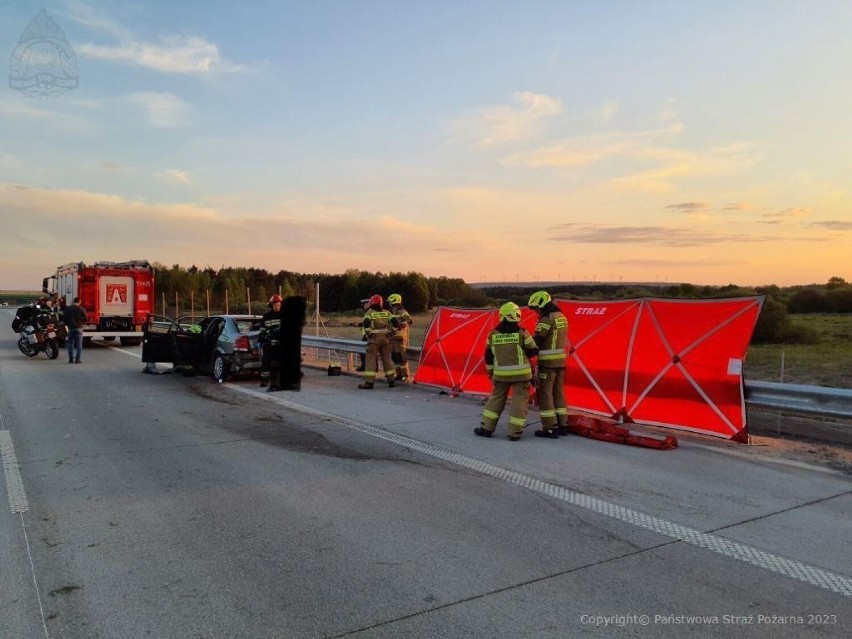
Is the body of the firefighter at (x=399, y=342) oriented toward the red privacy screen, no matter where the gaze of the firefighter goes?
no

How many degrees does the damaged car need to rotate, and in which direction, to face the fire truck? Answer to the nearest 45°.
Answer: approximately 45° to its right

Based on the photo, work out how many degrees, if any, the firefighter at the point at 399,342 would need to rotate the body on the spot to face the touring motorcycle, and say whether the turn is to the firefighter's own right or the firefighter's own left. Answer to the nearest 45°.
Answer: approximately 45° to the firefighter's own right

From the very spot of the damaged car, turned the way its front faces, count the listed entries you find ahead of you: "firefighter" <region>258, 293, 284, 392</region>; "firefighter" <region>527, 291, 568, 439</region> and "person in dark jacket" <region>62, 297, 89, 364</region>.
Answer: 1

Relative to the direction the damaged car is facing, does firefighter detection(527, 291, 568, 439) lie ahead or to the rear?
to the rear

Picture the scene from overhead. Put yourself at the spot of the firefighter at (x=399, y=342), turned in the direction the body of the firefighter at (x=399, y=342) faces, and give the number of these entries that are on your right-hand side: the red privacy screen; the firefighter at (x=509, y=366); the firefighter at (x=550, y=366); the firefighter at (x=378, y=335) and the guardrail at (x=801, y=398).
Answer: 0

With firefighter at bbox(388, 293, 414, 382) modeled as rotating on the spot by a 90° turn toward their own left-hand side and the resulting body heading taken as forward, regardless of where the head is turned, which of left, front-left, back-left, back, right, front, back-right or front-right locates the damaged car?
right

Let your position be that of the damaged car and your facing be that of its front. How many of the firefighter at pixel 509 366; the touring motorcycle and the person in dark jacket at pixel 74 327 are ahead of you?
2

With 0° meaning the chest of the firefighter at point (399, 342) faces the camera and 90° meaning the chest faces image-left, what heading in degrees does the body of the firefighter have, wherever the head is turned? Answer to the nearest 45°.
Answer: approximately 90°

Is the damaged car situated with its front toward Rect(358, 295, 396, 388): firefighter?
no

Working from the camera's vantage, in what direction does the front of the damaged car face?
facing away from the viewer and to the left of the viewer

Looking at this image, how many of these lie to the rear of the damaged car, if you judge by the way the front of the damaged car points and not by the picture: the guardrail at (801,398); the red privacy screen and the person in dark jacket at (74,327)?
2

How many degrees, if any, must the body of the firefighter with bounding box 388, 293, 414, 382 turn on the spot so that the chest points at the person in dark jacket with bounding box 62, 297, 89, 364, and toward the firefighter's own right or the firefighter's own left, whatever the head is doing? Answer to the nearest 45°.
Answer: approximately 45° to the firefighter's own right
